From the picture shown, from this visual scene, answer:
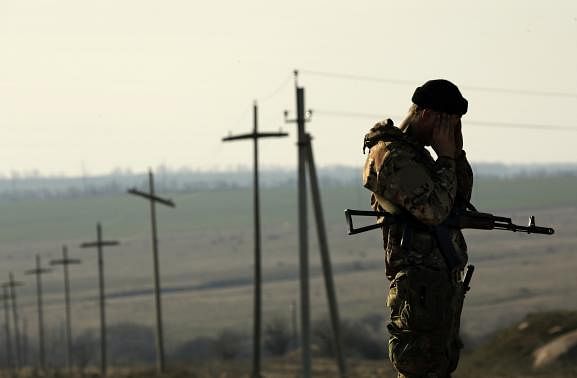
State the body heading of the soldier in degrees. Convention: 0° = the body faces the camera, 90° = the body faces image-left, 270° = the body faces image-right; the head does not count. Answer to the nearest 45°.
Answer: approximately 270°
